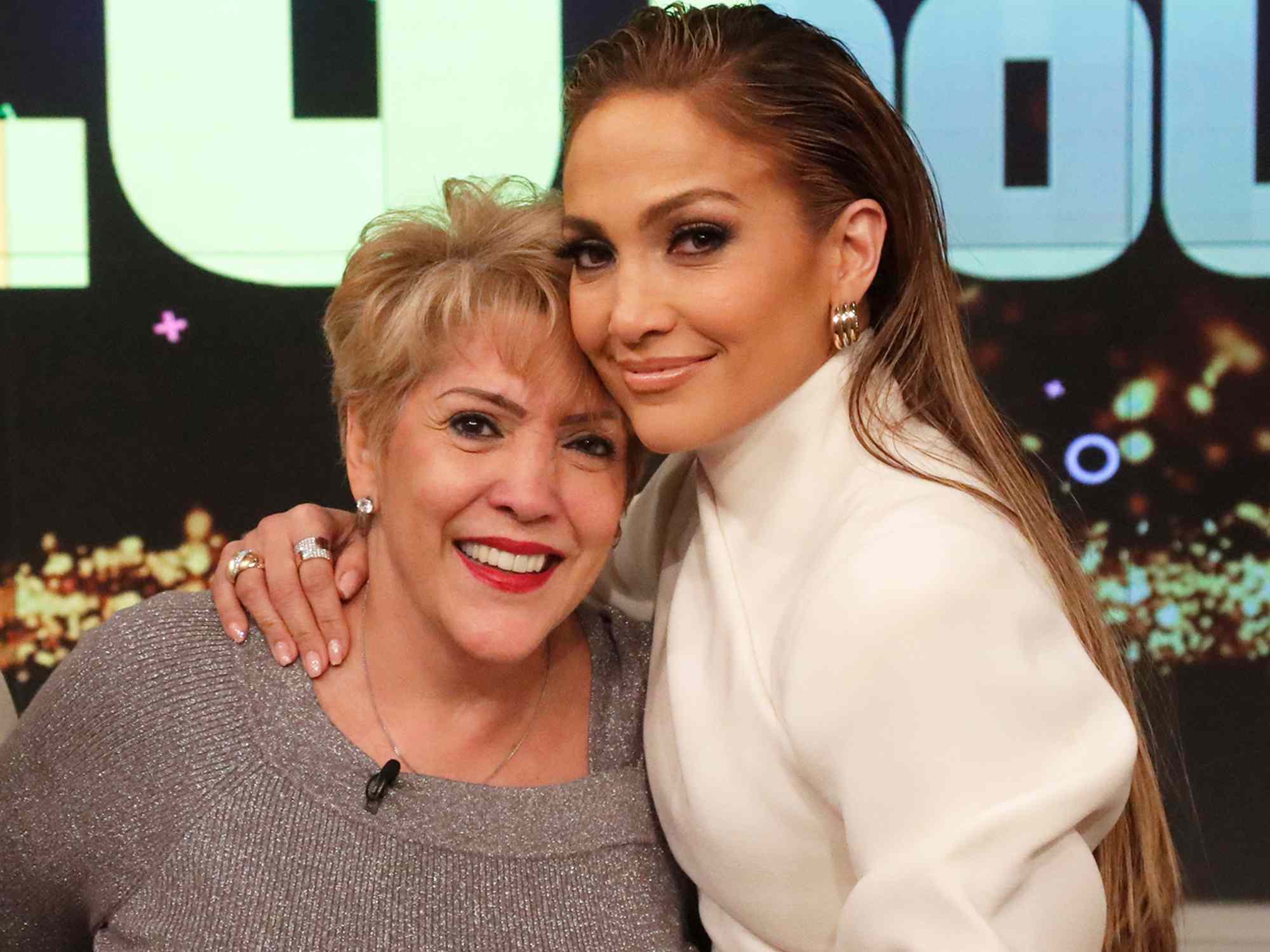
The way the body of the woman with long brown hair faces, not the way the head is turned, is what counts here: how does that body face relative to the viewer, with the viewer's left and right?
facing the viewer and to the left of the viewer

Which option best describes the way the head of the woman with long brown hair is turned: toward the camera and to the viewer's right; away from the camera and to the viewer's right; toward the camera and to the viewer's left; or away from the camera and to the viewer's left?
toward the camera and to the viewer's left
